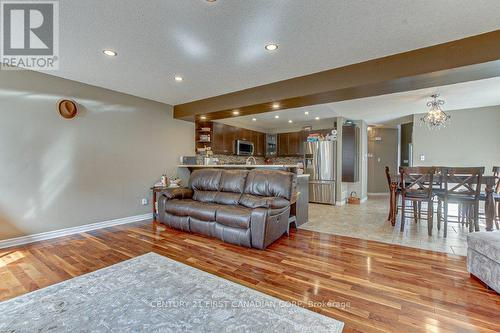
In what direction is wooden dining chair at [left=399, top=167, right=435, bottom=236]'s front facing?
away from the camera

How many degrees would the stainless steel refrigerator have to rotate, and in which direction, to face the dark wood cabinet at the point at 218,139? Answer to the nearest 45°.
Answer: approximately 45° to its right

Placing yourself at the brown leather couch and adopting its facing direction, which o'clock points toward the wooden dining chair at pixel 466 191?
The wooden dining chair is roughly at 8 o'clock from the brown leather couch.

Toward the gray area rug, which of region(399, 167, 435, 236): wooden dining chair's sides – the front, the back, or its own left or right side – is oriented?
back

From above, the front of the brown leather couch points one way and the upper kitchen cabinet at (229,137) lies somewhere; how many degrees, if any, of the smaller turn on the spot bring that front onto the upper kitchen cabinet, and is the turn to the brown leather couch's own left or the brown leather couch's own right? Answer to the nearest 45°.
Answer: approximately 135° to the brown leather couch's own right

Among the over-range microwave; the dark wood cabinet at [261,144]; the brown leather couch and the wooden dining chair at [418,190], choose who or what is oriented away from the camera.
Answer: the wooden dining chair

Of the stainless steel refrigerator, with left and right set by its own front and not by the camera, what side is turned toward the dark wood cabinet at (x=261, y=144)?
right

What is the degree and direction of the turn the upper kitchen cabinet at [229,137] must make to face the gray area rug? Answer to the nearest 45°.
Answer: approximately 45° to its right

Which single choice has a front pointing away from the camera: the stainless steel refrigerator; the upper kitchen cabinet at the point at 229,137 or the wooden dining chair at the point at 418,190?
the wooden dining chair

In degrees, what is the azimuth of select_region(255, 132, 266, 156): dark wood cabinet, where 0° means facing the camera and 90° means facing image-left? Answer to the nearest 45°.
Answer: approximately 315°
